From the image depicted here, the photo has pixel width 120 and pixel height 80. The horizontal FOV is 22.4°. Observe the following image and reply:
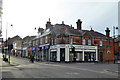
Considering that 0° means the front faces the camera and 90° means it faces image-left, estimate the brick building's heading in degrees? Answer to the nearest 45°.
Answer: approximately 0°
